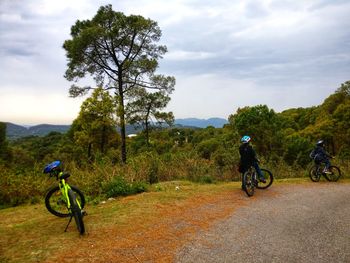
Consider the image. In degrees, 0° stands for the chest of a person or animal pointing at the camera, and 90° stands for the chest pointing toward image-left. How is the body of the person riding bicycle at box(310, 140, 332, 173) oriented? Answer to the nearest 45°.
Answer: approximately 270°

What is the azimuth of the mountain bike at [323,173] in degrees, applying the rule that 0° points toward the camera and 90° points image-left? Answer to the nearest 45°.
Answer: approximately 270°

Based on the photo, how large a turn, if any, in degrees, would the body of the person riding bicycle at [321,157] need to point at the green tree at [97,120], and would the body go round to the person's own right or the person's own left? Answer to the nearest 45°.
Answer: approximately 135° to the person's own left

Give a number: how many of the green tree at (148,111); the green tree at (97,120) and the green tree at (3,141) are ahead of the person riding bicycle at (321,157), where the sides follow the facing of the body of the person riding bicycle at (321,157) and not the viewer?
0
